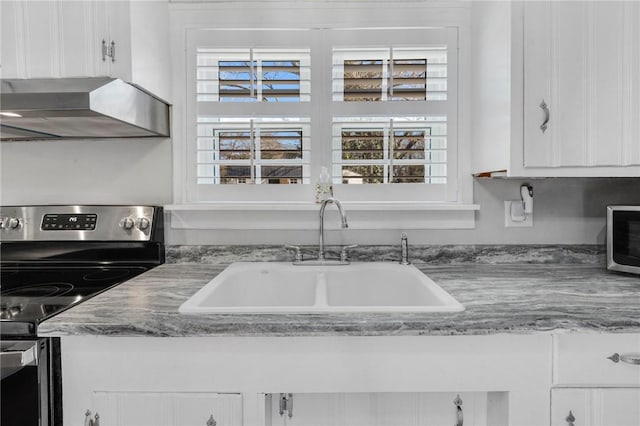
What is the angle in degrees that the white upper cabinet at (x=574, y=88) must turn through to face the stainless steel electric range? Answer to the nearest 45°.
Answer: approximately 90° to its right

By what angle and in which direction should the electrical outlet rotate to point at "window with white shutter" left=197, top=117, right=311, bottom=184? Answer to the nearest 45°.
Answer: approximately 90° to its right

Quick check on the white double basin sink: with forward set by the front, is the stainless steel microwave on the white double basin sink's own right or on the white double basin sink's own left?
on the white double basin sink's own left

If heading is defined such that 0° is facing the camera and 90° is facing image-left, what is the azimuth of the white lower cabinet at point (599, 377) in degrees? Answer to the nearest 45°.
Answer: approximately 0°

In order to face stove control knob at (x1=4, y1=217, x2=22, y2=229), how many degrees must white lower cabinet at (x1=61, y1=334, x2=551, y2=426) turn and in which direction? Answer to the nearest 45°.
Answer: approximately 135° to its right

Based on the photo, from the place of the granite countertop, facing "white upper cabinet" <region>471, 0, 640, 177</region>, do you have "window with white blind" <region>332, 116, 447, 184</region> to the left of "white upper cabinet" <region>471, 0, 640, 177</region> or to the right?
left

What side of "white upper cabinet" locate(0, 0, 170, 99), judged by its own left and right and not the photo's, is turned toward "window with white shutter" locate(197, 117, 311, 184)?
left

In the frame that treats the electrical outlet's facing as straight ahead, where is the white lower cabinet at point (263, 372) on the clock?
The white lower cabinet is roughly at 1 o'clock from the electrical outlet.

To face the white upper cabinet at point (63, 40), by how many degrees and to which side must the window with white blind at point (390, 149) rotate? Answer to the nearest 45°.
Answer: approximately 45° to its right
